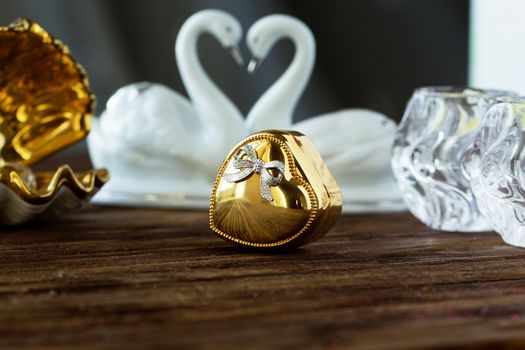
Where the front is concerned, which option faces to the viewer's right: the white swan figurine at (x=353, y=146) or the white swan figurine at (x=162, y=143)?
the white swan figurine at (x=162, y=143)

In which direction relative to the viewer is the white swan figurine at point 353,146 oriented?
to the viewer's left

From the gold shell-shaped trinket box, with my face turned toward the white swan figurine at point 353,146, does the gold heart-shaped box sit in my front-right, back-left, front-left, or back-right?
front-right

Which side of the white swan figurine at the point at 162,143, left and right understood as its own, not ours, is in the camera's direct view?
right

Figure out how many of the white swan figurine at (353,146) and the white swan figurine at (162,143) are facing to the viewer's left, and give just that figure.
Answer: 1

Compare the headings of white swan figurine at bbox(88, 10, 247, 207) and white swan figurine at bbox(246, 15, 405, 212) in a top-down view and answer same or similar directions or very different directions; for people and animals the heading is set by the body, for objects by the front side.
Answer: very different directions
